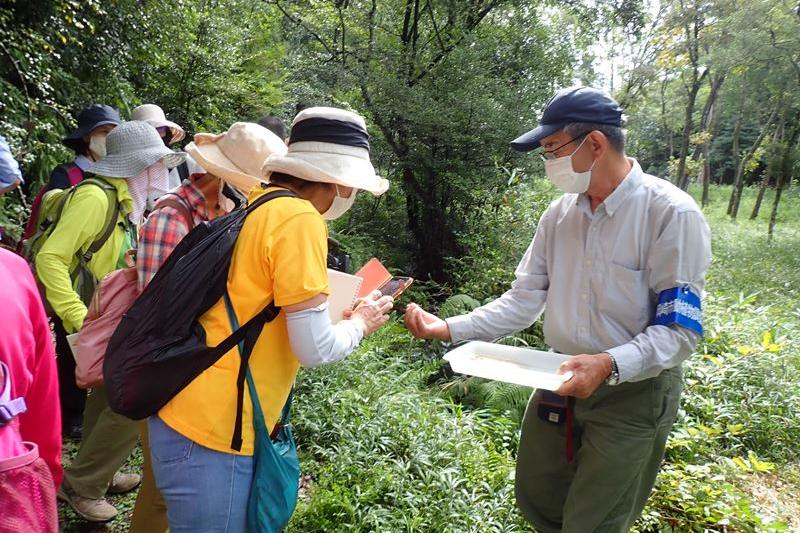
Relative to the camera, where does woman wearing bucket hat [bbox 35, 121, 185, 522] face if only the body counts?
to the viewer's right

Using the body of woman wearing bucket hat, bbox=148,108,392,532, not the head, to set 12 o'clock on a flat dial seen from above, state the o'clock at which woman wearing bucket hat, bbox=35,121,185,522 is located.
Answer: woman wearing bucket hat, bbox=35,121,185,522 is roughly at 8 o'clock from woman wearing bucket hat, bbox=148,108,392,532.

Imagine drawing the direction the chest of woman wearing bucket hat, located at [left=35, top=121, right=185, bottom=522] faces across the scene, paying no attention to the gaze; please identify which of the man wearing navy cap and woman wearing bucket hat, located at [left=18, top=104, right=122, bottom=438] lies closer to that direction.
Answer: the man wearing navy cap

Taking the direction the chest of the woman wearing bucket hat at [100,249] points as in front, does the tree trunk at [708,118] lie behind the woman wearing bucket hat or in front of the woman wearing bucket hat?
in front

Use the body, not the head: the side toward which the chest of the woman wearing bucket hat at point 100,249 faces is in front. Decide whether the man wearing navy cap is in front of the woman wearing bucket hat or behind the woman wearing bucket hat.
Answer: in front

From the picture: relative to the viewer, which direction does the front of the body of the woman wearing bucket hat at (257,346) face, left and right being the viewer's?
facing to the right of the viewer

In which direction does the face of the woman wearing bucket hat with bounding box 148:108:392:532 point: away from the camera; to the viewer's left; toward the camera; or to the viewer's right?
to the viewer's right

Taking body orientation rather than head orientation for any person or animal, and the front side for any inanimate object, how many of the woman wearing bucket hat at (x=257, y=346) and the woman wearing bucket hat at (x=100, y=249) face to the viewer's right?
2

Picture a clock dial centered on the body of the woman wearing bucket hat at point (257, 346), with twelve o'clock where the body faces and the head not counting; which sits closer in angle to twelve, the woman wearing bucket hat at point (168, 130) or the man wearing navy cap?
the man wearing navy cap

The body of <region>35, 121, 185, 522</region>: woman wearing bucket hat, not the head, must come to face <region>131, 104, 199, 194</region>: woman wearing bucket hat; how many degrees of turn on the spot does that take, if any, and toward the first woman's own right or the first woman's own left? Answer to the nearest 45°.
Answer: approximately 90° to the first woman's own left

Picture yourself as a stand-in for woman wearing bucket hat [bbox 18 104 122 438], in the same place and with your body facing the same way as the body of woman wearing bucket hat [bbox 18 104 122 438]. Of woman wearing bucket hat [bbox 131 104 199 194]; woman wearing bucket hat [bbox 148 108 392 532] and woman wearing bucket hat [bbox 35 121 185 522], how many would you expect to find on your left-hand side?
1

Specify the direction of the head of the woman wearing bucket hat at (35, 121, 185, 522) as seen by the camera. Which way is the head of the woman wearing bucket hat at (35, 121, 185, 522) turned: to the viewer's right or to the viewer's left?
to the viewer's right
